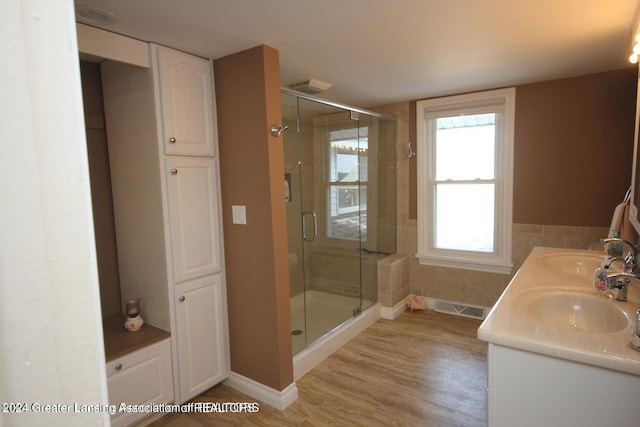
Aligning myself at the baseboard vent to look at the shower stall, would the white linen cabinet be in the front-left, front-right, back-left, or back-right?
front-left

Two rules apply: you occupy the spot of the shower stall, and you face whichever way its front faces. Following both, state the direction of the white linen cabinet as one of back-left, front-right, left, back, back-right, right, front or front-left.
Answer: right

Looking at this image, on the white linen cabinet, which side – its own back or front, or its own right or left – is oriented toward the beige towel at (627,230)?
front

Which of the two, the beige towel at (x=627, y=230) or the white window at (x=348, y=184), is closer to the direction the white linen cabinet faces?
the beige towel

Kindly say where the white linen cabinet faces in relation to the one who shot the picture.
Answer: facing the viewer and to the right of the viewer

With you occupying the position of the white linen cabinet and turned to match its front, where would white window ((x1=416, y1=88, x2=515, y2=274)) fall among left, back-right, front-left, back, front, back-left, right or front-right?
front-left

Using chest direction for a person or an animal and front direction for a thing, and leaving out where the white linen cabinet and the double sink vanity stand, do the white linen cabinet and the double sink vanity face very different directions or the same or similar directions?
very different directions

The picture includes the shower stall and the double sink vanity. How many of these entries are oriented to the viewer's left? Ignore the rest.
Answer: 1

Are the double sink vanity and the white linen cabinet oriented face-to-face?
yes

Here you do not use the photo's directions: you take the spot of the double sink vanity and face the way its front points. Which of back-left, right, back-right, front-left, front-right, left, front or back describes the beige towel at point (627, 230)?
right

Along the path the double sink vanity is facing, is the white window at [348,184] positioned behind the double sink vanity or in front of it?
in front

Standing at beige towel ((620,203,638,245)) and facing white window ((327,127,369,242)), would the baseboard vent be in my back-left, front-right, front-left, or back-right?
front-right

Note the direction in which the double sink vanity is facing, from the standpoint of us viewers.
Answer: facing to the left of the viewer

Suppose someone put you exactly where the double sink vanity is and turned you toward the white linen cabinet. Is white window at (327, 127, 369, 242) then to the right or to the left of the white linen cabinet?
right

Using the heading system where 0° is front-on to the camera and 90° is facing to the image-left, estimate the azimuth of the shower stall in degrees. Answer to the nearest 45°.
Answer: approximately 315°

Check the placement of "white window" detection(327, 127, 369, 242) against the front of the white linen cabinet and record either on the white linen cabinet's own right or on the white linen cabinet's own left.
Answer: on the white linen cabinet's own left
